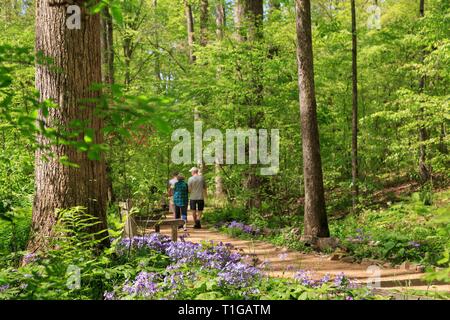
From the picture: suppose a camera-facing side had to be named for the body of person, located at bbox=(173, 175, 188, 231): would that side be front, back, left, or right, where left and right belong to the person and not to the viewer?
back

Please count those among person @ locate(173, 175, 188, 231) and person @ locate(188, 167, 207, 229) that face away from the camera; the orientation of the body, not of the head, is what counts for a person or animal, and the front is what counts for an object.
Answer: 2

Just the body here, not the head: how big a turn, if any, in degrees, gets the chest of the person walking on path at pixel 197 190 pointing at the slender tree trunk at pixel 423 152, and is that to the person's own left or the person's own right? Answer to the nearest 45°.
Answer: approximately 90° to the person's own right

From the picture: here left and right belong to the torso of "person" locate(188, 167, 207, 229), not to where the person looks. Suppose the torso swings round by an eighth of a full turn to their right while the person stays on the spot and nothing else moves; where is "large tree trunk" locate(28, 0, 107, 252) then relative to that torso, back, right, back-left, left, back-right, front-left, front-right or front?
back-right

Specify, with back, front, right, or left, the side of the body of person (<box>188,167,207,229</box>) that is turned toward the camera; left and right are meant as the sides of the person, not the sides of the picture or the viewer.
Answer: back

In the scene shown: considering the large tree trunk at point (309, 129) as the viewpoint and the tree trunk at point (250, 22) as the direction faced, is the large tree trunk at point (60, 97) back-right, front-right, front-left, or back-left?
back-left

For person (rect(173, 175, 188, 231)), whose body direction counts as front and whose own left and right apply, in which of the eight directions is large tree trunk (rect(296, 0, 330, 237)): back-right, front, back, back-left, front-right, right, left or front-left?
back-right
